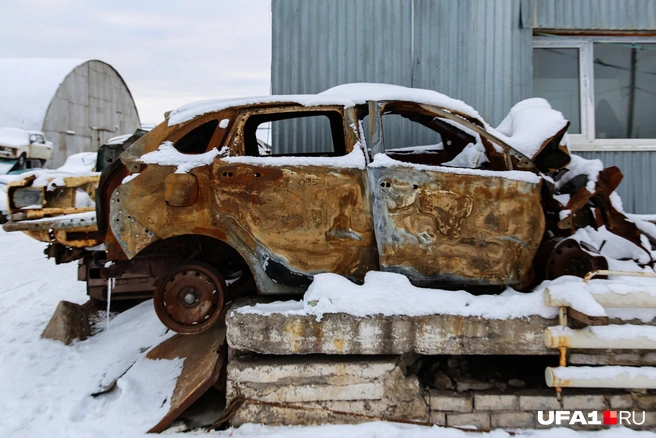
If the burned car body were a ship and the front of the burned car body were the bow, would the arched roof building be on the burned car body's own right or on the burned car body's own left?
on the burned car body's own left

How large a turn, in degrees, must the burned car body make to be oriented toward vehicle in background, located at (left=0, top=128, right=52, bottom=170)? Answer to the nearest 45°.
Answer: approximately 135° to its left

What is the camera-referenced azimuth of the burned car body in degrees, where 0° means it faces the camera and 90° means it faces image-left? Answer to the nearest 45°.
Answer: approximately 270°
